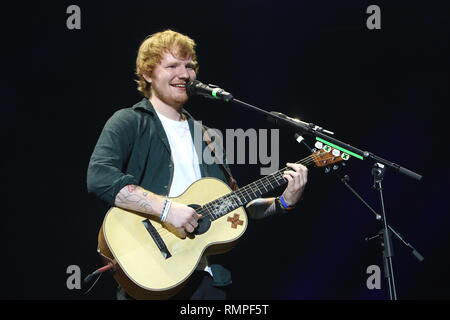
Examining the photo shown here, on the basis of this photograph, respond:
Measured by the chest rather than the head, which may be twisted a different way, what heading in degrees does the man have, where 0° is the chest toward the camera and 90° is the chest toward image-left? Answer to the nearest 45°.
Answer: approximately 315°

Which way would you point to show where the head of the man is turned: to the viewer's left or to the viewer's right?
to the viewer's right

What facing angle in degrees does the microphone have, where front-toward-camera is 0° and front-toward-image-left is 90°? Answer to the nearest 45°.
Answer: approximately 90°
